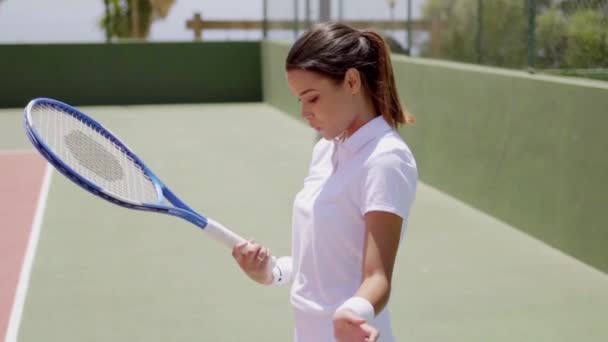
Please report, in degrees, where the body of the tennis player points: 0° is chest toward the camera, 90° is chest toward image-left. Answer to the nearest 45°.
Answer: approximately 45°

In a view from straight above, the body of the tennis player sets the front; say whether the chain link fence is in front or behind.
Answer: behind

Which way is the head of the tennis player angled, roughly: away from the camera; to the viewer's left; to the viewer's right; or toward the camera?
to the viewer's left
